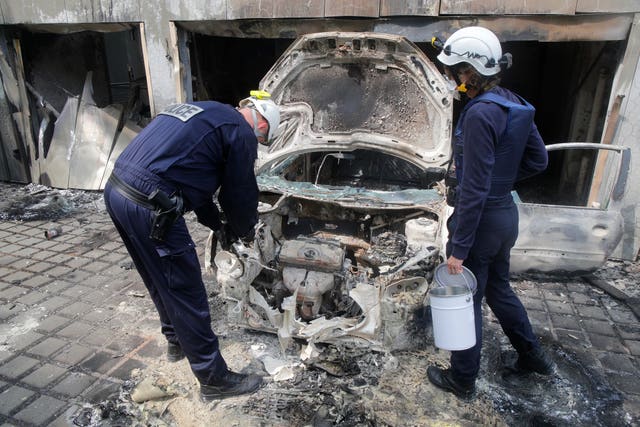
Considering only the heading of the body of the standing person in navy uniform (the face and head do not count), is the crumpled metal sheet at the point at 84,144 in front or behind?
in front

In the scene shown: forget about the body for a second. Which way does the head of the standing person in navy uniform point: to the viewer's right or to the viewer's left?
to the viewer's left

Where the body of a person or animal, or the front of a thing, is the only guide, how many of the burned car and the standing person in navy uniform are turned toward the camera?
1

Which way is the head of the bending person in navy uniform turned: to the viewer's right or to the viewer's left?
to the viewer's right

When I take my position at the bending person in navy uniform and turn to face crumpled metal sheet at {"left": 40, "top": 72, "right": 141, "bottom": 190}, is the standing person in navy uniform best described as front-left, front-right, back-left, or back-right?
back-right

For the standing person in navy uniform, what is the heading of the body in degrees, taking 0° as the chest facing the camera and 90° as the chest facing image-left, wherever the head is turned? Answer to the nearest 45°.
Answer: approximately 135°

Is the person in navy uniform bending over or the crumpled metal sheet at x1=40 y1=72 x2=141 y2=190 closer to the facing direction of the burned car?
the person in navy uniform bending over

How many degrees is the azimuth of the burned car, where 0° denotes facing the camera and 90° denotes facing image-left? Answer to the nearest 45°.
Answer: approximately 0°

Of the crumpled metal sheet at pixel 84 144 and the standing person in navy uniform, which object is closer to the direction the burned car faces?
the standing person in navy uniform

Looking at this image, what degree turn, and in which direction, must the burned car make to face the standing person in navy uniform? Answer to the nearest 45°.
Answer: approximately 45° to its left
